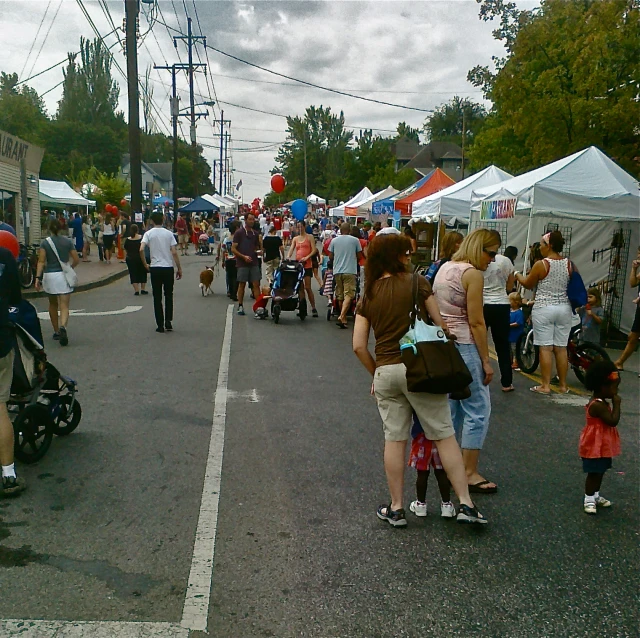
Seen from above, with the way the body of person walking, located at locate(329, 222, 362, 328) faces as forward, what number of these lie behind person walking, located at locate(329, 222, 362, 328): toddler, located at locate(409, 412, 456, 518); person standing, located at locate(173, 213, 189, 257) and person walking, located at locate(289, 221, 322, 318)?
1

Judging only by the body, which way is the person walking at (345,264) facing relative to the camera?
away from the camera

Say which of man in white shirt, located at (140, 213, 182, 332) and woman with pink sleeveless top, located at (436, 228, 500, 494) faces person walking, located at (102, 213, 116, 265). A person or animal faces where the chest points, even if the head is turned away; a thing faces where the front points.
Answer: the man in white shirt

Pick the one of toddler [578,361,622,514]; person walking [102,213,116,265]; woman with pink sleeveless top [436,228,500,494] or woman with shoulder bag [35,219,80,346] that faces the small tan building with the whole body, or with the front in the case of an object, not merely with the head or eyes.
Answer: woman with shoulder bag [35,219,80,346]

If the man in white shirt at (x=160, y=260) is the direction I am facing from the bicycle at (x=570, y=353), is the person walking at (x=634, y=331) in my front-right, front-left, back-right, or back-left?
back-right

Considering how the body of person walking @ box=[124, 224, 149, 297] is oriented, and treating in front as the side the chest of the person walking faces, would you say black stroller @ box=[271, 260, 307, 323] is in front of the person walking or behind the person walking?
behind
